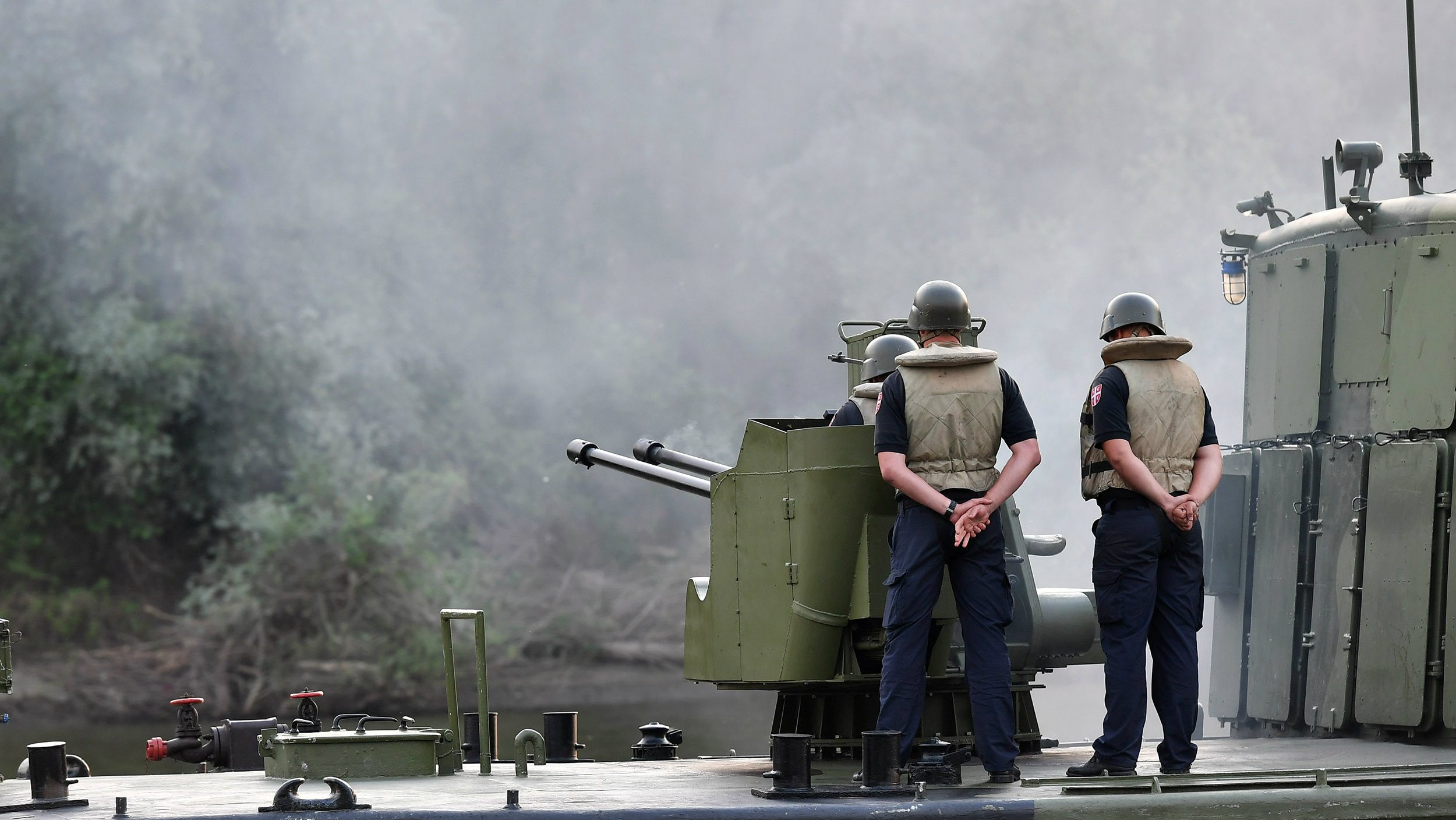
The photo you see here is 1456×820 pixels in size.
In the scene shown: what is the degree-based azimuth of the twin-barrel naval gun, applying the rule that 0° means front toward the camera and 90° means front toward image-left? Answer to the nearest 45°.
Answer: approximately 135°

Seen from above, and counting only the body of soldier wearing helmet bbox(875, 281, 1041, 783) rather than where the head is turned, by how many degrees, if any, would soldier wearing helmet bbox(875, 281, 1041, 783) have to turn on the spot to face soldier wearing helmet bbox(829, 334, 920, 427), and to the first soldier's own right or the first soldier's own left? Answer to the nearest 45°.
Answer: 0° — they already face them

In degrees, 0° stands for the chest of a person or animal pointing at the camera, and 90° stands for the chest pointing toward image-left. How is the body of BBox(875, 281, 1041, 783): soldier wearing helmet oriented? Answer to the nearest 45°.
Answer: approximately 180°

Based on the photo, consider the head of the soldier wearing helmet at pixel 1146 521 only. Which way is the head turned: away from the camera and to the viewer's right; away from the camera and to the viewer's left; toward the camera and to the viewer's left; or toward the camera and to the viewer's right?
away from the camera and to the viewer's left

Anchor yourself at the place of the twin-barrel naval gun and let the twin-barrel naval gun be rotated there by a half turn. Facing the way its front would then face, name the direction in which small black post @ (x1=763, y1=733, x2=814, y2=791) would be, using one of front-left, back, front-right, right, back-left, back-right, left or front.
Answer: front-right

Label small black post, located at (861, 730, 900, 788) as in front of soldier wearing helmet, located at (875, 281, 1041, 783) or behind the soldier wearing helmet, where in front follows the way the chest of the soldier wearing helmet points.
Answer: behind

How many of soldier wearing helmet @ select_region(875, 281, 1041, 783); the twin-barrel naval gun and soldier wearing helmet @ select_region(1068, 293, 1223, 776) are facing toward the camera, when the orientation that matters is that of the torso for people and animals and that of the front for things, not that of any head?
0

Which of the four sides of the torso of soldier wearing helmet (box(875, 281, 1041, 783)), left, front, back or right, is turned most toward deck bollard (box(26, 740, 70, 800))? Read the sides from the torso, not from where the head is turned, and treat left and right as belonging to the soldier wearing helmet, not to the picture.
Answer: left

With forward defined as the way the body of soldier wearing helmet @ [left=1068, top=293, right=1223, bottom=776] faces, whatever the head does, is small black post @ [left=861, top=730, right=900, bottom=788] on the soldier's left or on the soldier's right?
on the soldier's left

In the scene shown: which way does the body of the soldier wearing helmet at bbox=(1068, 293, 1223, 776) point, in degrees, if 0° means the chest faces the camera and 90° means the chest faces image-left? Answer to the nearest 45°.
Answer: approximately 135°

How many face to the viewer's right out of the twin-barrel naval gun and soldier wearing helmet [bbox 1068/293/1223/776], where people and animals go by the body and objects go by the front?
0

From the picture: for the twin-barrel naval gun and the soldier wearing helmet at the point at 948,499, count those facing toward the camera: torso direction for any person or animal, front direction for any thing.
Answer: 0
